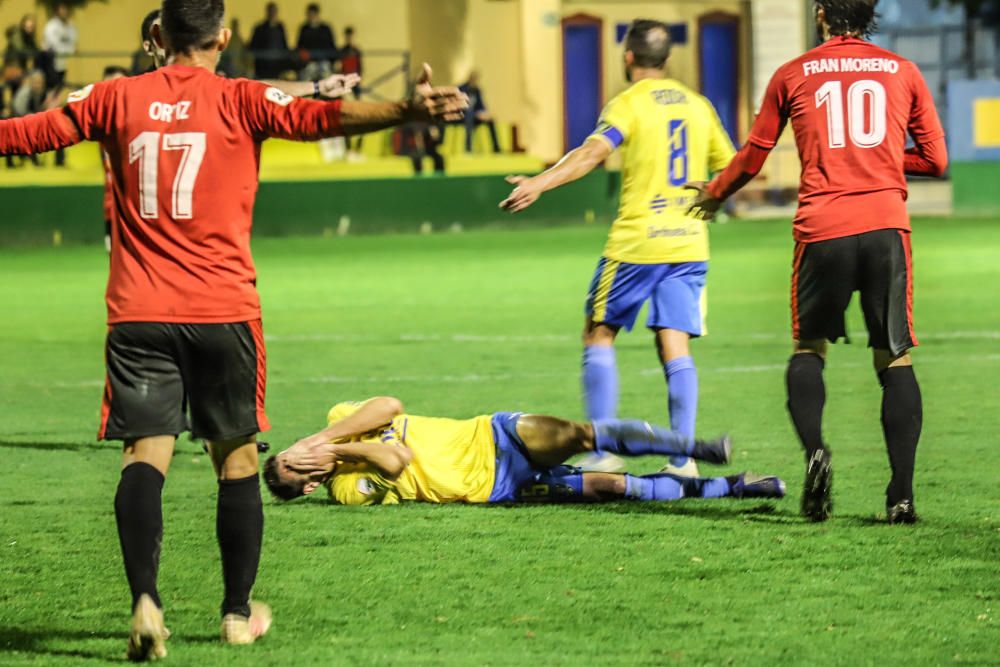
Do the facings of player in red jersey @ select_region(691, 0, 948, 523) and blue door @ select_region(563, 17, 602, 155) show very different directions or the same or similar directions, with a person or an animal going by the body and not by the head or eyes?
very different directions

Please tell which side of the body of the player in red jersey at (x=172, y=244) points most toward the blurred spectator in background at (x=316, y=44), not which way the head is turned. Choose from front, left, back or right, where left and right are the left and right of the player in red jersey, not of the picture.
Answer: front

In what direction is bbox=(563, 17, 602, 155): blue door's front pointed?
toward the camera

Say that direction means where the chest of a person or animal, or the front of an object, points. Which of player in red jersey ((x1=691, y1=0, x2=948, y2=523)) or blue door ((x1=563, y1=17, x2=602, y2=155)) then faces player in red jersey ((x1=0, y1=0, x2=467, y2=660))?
the blue door

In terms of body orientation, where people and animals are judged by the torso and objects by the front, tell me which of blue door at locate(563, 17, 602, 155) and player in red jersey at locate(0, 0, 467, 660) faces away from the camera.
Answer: the player in red jersey

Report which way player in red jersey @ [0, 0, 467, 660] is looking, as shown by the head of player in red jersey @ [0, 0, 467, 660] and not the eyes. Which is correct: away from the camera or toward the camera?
away from the camera

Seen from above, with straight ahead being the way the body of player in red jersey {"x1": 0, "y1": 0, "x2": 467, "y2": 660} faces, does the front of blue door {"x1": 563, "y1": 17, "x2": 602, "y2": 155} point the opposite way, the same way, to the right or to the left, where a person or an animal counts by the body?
the opposite way

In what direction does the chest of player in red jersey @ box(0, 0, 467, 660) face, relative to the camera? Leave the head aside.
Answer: away from the camera

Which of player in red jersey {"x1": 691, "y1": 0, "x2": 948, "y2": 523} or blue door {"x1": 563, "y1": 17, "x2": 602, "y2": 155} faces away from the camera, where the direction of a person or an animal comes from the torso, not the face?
the player in red jersey

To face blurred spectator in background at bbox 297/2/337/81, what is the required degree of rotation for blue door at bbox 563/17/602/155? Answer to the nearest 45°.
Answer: approximately 45° to its right

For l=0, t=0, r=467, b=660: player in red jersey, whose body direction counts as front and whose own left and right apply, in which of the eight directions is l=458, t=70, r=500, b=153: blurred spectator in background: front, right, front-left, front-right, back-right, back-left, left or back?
front

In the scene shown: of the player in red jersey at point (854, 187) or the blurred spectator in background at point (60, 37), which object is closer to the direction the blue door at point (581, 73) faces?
the player in red jersey

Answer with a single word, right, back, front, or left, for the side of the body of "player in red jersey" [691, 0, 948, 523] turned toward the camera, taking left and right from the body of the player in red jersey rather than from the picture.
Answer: back

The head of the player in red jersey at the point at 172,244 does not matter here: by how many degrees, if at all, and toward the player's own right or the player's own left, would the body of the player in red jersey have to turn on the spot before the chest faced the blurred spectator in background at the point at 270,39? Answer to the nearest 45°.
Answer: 0° — they already face them

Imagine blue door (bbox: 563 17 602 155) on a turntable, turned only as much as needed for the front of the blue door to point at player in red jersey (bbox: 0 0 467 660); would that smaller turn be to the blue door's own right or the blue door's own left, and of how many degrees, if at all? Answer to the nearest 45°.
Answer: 0° — it already faces them

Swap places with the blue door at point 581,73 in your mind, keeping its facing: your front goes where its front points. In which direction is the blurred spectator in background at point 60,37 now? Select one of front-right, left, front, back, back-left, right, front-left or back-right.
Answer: front-right
